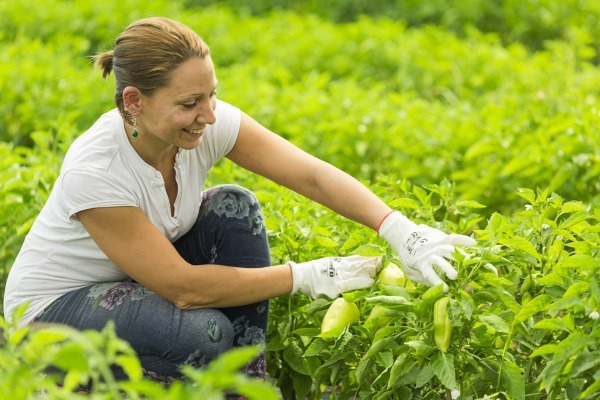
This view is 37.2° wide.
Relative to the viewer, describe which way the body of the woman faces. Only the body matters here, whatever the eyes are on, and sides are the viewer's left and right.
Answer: facing the viewer and to the right of the viewer

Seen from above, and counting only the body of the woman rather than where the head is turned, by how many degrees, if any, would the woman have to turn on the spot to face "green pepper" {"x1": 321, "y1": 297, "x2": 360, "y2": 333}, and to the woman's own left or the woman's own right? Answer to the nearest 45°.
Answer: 0° — they already face it

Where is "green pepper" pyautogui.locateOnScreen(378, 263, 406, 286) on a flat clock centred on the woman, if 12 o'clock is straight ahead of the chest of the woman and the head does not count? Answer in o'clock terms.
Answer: The green pepper is roughly at 11 o'clock from the woman.

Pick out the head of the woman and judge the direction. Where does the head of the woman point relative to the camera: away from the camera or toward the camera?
toward the camera

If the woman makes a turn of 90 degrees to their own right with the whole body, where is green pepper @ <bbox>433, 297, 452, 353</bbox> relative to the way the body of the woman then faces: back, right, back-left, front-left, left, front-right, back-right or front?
left
